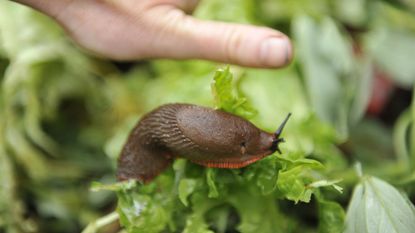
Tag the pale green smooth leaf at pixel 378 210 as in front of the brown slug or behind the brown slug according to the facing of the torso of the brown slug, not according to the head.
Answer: in front

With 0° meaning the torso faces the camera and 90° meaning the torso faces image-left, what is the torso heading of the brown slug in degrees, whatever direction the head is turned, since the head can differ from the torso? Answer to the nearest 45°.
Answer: approximately 270°

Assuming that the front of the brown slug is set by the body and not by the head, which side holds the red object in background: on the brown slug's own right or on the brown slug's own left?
on the brown slug's own left
